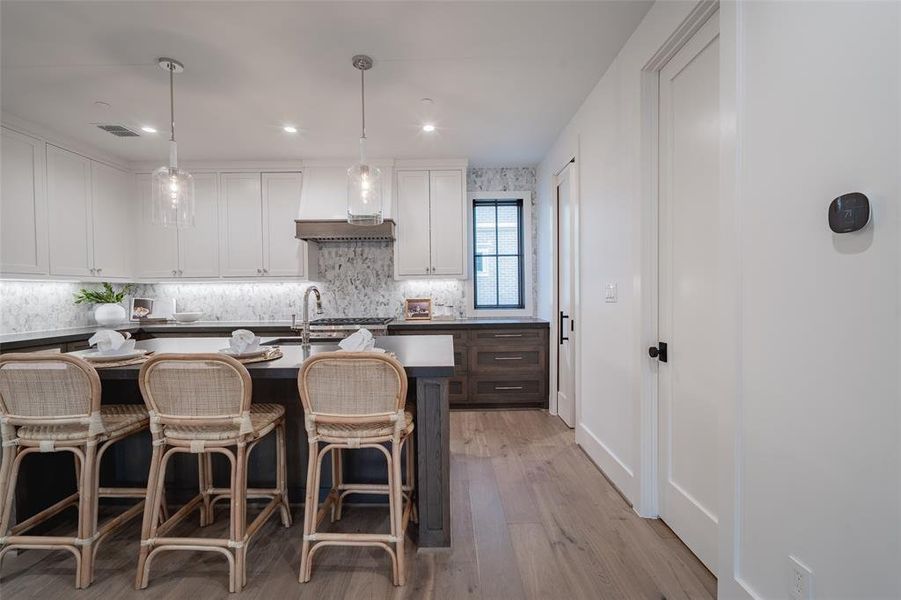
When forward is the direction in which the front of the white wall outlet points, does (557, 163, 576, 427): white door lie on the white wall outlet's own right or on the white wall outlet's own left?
on the white wall outlet's own right

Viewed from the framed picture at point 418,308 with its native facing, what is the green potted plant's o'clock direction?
The green potted plant is roughly at 3 o'clock from the framed picture.

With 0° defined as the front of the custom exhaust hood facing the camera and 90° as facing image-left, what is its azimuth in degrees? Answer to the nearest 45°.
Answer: approximately 0°

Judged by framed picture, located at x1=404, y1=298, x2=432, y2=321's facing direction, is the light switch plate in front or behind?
in front

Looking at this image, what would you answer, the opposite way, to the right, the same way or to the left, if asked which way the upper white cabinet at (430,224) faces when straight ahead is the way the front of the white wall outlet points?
to the left

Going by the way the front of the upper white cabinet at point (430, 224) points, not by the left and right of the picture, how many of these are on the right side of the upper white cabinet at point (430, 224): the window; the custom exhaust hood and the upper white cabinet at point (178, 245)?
2

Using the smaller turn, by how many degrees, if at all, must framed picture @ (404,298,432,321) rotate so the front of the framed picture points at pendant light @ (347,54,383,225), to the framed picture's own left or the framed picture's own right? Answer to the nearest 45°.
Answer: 0° — it already faces it

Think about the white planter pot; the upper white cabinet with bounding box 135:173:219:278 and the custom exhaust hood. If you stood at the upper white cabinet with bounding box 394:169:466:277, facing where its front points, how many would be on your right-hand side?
3

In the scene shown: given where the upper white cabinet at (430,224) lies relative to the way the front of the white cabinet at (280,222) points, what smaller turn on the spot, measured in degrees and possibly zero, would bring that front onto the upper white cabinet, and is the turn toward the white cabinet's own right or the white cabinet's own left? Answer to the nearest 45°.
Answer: approximately 90° to the white cabinet's own left

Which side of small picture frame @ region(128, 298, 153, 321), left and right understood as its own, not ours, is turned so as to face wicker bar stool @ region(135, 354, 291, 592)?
front

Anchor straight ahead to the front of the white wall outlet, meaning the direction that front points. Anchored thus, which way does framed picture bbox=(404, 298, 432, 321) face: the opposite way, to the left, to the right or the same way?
to the left
